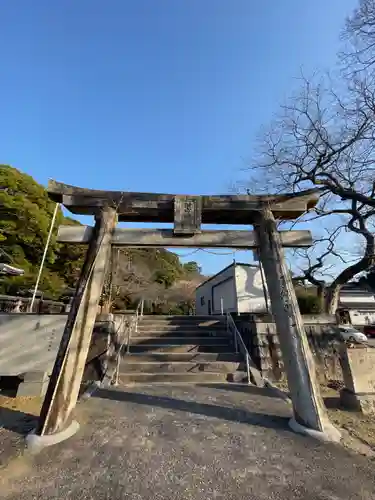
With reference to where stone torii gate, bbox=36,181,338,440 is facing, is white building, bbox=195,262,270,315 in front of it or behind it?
behind

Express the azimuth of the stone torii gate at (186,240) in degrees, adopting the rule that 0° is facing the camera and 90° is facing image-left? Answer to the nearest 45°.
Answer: approximately 0°

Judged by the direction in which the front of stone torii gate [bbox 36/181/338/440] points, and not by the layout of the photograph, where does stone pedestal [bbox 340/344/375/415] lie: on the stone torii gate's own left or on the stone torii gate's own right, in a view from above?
on the stone torii gate's own left

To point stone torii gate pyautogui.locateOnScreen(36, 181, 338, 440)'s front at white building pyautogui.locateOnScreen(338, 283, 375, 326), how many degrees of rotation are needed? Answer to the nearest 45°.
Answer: approximately 135° to its left

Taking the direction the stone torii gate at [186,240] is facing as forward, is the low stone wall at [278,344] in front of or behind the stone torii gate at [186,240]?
behind

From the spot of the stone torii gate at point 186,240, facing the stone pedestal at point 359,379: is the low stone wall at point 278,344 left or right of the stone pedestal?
left
